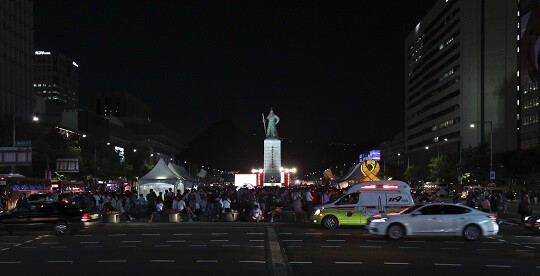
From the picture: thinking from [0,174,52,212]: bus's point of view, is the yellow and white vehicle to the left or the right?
on its left

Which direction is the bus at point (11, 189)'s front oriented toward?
to the viewer's left

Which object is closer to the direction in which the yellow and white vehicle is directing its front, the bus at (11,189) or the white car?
the bus

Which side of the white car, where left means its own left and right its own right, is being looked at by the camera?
left

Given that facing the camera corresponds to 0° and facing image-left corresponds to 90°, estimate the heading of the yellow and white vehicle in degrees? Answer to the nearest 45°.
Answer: approximately 90°
